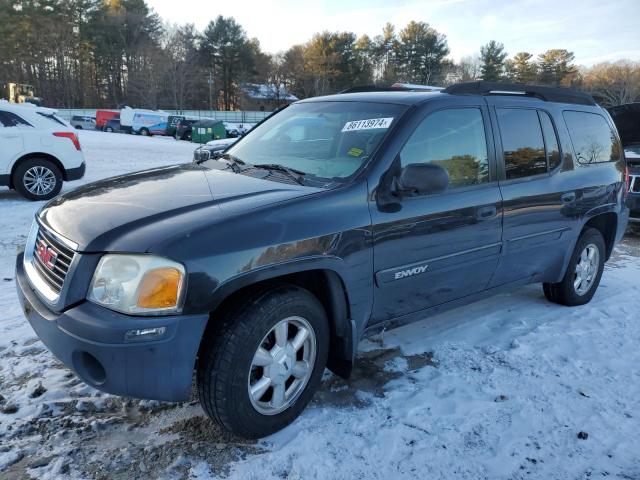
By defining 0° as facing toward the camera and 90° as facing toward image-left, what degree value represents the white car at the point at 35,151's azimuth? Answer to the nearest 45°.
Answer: approximately 90°

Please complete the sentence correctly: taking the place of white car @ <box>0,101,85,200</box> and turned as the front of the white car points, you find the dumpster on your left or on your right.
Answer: on your right
